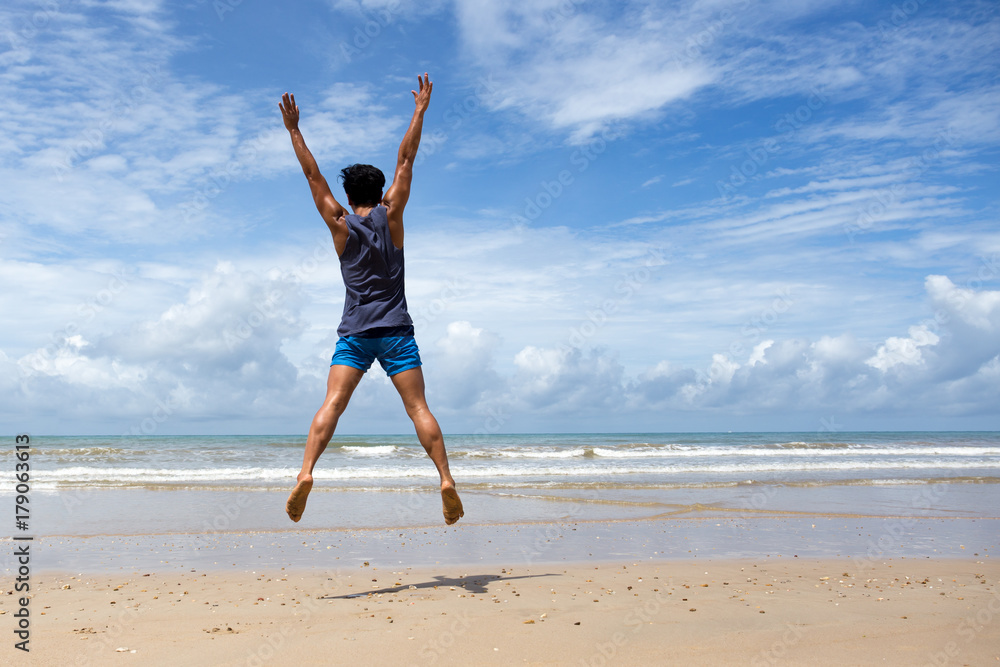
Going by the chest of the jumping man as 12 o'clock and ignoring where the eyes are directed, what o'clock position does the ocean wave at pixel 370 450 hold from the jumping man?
The ocean wave is roughly at 12 o'clock from the jumping man.

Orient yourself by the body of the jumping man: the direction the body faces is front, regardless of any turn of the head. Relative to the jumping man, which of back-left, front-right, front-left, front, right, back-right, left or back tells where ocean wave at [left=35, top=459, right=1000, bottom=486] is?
front

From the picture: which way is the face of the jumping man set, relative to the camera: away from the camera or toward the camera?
away from the camera

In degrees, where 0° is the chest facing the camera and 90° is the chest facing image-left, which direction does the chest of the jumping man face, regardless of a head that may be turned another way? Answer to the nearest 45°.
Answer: approximately 180°
